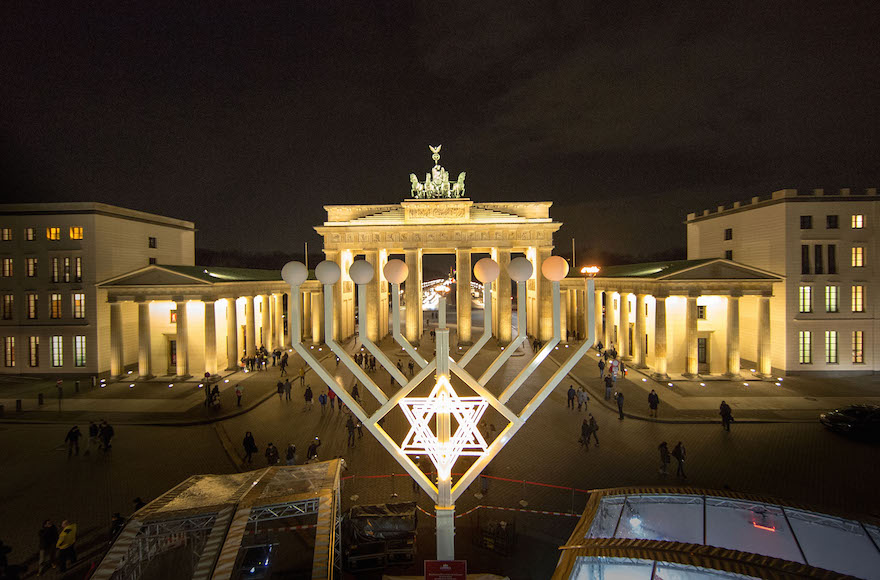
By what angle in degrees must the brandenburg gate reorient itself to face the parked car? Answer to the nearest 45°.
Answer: approximately 45° to its left

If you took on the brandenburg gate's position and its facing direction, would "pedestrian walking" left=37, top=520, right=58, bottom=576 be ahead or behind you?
ahead

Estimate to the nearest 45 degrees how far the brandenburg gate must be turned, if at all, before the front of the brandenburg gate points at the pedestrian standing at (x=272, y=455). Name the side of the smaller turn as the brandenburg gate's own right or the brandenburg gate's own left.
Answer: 0° — it already faces them

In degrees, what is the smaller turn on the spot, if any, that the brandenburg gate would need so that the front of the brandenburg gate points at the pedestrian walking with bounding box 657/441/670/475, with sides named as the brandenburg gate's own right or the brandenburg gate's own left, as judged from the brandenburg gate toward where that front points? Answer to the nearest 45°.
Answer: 0° — it already faces them

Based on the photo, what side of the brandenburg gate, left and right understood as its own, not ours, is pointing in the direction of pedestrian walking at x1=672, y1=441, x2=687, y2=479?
front

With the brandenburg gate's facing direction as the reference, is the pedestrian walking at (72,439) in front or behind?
in front

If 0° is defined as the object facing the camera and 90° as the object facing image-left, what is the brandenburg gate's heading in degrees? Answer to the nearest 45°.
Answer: approximately 0°

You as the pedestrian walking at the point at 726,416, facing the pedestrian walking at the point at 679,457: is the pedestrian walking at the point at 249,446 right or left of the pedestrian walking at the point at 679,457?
right

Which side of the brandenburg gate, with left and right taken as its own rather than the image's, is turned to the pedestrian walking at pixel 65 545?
front
